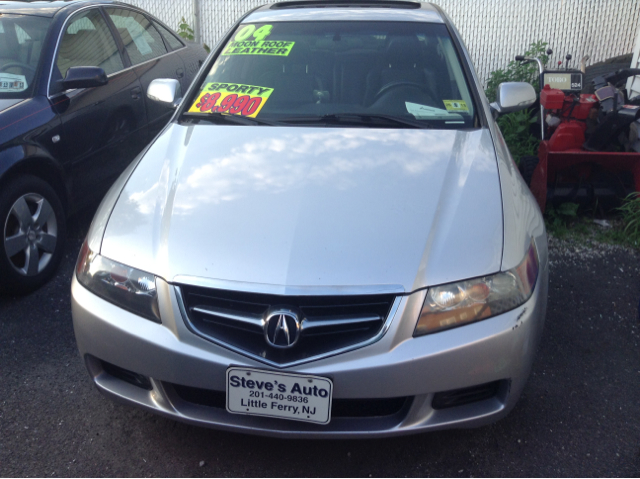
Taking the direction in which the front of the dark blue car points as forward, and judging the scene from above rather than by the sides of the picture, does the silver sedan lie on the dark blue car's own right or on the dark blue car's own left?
on the dark blue car's own left

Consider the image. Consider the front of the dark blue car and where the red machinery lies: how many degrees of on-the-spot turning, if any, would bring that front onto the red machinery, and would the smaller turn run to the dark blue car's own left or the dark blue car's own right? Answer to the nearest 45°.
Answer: approximately 135° to the dark blue car's own left

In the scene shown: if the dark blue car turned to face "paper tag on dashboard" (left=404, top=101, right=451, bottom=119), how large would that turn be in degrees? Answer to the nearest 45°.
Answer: approximately 90° to its left

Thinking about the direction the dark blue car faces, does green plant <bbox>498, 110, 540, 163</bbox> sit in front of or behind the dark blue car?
behind

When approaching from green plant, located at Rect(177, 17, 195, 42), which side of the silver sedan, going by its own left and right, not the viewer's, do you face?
back

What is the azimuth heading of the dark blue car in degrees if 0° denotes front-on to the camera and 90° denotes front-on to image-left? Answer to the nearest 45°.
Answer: approximately 45°

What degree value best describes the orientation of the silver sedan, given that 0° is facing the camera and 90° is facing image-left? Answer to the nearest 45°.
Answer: approximately 0°

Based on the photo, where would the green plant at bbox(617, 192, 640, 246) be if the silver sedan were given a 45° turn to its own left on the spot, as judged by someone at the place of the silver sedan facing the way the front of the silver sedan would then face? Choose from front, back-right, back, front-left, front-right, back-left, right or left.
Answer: left
